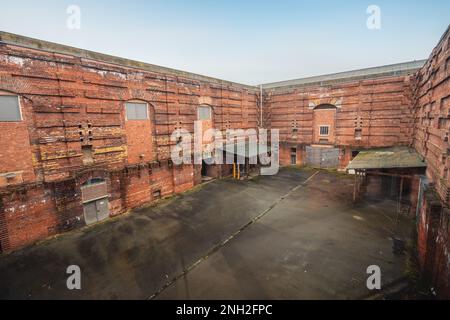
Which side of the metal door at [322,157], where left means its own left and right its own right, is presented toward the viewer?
front

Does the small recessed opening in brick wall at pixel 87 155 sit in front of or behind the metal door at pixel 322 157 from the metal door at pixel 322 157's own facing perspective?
in front
